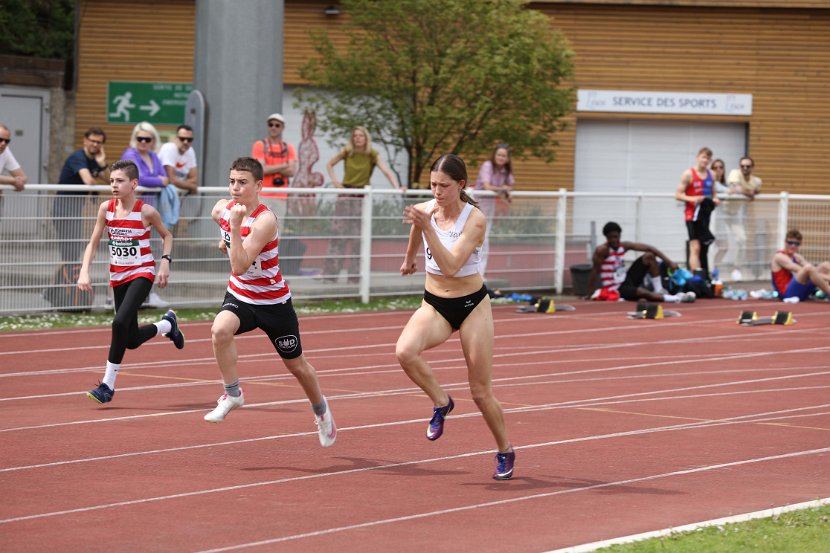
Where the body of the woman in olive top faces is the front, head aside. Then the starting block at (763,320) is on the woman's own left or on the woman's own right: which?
on the woman's own left

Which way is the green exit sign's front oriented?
toward the camera

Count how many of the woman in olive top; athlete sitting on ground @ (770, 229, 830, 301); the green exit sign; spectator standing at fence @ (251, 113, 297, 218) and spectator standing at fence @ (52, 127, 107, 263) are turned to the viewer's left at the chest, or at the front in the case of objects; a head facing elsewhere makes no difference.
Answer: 0

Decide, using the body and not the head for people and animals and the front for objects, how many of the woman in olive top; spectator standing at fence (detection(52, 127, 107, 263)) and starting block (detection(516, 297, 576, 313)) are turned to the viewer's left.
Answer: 1

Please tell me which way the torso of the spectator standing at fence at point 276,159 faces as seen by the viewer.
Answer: toward the camera

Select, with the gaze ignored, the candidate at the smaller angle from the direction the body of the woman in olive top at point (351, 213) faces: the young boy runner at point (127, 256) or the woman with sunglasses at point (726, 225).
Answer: the young boy runner

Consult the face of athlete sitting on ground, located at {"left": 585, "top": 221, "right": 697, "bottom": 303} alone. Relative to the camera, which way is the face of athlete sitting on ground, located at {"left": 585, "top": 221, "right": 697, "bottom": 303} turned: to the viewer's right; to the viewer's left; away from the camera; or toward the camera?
toward the camera

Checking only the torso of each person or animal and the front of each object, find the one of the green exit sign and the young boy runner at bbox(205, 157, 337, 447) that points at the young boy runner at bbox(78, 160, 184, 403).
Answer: the green exit sign

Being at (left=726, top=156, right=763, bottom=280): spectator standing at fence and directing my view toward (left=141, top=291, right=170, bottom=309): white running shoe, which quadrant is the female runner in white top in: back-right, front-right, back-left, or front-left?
front-left

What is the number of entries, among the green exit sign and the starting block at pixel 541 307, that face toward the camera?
1

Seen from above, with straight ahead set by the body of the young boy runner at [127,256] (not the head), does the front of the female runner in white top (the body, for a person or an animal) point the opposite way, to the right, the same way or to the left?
the same way

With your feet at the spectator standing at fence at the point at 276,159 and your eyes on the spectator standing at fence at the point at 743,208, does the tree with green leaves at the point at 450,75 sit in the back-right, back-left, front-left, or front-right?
front-left

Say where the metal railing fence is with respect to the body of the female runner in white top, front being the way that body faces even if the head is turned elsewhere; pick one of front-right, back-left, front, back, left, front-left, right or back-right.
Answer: back-right

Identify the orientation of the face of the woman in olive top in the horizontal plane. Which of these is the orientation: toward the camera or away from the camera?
toward the camera

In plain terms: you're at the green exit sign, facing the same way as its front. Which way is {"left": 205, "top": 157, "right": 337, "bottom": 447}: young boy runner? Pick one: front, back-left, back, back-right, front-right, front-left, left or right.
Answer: front

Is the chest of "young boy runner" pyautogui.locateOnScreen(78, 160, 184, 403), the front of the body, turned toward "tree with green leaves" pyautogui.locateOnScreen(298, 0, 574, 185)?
no

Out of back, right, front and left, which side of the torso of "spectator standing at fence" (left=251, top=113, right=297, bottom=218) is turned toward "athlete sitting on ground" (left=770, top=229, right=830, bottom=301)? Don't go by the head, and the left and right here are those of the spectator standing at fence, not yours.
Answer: left

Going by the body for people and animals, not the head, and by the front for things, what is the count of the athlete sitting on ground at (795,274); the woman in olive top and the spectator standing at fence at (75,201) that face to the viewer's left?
0
